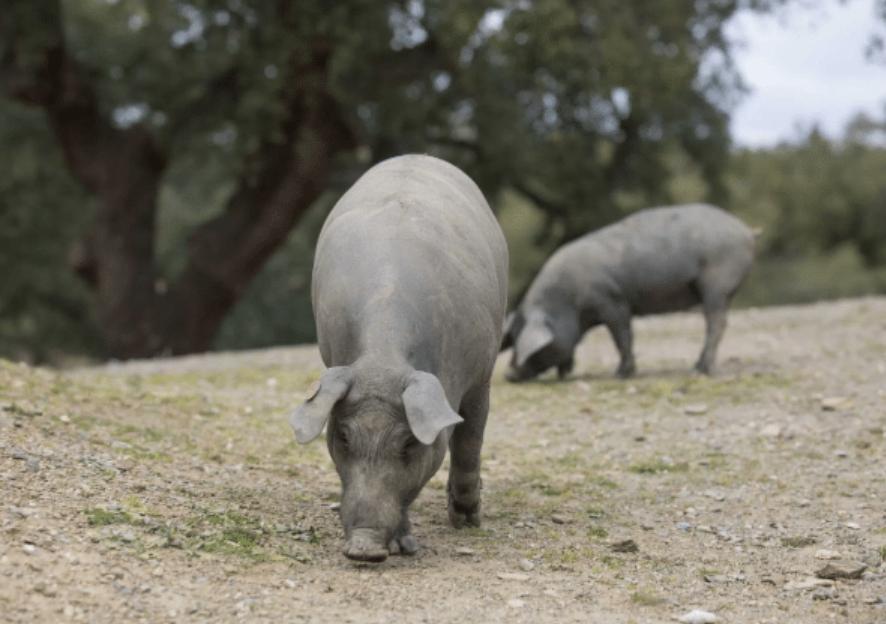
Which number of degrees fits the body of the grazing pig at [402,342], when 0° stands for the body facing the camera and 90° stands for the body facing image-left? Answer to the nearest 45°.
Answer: approximately 0°

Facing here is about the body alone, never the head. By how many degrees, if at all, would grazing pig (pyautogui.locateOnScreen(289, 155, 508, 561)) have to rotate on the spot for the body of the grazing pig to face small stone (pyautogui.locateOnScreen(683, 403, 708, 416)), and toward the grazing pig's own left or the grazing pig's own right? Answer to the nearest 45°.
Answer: approximately 135° to the grazing pig's own left

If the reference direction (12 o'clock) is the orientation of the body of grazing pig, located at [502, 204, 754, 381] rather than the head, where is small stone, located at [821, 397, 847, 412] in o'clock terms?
The small stone is roughly at 8 o'clock from the grazing pig.

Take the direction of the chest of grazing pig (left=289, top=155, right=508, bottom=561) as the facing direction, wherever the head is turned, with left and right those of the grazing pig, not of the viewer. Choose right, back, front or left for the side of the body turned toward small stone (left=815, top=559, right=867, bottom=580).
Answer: left

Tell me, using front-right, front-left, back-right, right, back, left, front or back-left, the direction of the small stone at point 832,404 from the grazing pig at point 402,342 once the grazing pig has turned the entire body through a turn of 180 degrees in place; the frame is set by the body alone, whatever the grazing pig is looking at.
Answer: front-right

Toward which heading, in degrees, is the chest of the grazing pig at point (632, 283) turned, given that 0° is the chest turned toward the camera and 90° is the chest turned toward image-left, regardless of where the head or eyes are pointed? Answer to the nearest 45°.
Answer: approximately 90°

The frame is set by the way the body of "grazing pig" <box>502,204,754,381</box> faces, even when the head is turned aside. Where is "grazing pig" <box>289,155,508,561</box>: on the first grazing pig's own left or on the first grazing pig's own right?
on the first grazing pig's own left

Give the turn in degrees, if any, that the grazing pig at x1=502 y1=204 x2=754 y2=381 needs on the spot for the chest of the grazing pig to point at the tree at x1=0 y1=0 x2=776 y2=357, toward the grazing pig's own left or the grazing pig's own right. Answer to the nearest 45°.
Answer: approximately 45° to the grazing pig's own right

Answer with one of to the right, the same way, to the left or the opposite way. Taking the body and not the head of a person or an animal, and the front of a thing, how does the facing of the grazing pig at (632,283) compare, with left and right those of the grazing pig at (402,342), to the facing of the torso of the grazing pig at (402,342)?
to the right

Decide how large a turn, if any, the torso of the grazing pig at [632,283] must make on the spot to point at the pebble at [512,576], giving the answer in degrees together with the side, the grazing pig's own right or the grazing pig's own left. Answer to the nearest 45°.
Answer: approximately 90° to the grazing pig's own left

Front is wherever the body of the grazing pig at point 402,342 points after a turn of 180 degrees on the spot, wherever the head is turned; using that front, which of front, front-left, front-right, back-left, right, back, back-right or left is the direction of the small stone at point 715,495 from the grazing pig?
front-right

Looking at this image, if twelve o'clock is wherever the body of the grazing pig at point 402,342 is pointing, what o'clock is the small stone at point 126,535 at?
The small stone is roughly at 2 o'clock from the grazing pig.

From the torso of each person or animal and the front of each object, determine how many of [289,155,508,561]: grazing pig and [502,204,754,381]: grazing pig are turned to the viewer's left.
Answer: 1
